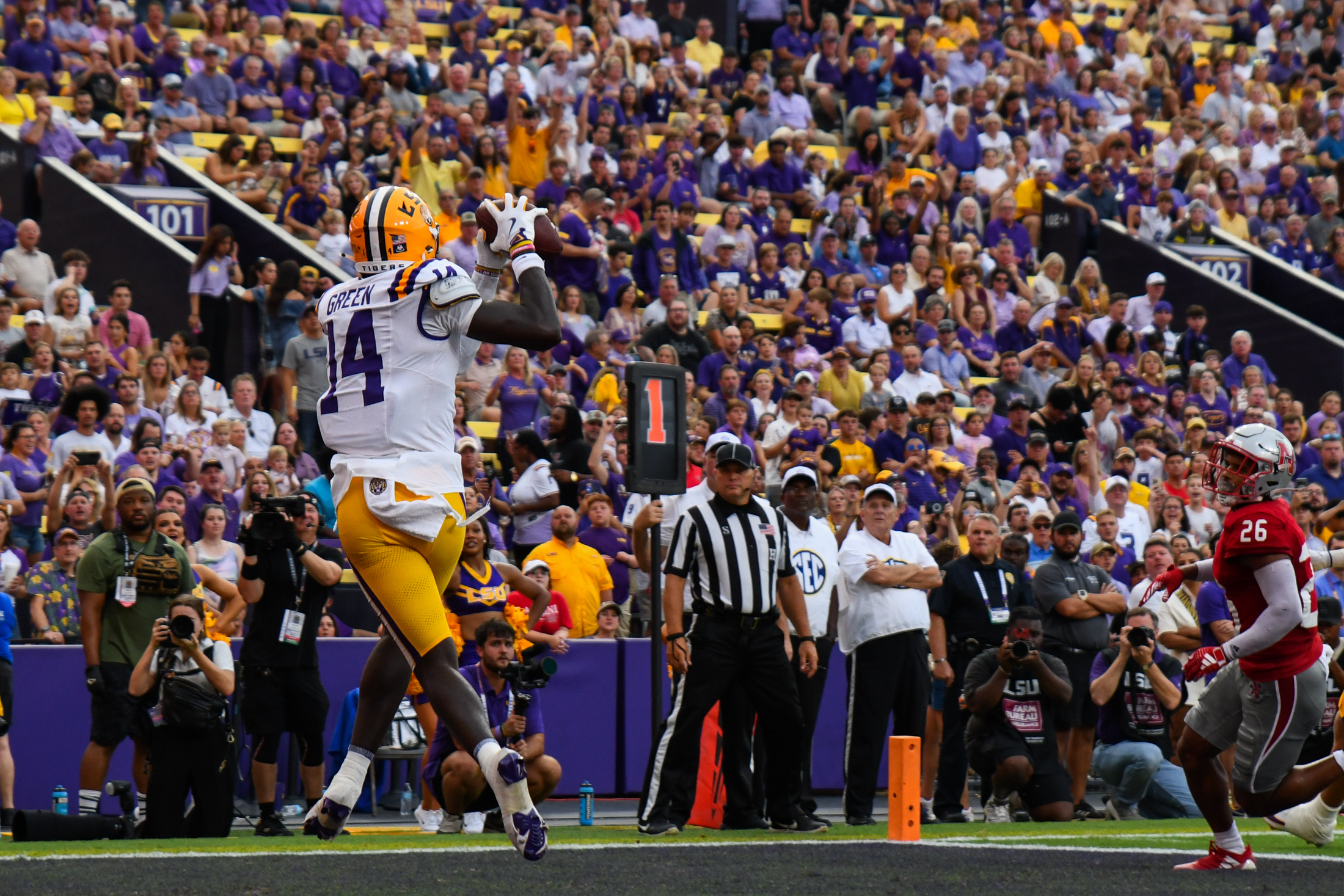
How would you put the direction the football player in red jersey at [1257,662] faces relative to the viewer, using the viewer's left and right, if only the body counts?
facing to the left of the viewer

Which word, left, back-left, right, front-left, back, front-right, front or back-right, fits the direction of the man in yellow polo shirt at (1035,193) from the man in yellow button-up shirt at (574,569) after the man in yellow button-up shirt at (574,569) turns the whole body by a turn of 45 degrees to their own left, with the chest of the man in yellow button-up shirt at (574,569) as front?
left

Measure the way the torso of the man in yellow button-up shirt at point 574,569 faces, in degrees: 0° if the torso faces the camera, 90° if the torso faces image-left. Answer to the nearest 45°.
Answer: approximately 0°

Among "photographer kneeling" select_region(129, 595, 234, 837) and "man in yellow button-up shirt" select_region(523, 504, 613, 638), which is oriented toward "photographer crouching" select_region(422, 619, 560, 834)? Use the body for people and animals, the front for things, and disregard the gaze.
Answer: the man in yellow button-up shirt

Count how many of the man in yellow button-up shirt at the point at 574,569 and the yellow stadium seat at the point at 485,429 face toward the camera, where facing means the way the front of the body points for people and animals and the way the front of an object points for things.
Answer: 2

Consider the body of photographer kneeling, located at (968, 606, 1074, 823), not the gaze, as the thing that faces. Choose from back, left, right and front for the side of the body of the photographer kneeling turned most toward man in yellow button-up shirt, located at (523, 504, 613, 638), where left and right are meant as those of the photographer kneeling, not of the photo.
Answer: back

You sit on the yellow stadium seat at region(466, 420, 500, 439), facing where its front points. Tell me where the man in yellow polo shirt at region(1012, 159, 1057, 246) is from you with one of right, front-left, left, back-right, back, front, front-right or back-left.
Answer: back-left

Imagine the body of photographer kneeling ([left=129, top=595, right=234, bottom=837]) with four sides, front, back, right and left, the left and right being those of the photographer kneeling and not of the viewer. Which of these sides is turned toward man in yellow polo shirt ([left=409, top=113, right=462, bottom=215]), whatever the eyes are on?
back
